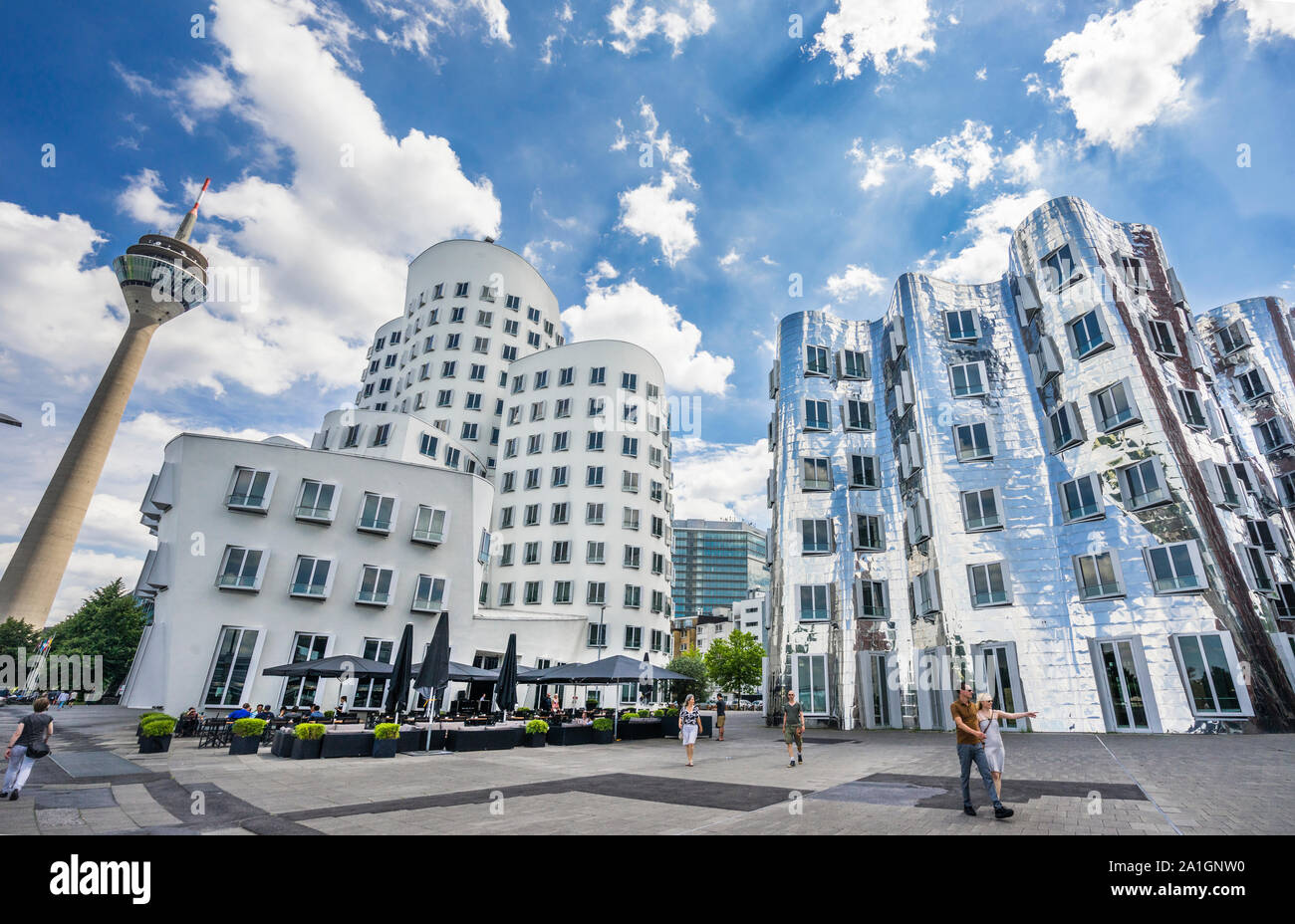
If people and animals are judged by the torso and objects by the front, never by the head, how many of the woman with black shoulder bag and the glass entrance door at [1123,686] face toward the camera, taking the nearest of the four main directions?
1

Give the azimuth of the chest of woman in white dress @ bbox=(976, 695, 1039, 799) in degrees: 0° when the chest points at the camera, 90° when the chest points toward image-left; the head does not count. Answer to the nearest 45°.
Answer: approximately 315°

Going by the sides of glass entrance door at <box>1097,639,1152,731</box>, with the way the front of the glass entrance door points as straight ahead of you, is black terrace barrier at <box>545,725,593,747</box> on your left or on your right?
on your right
